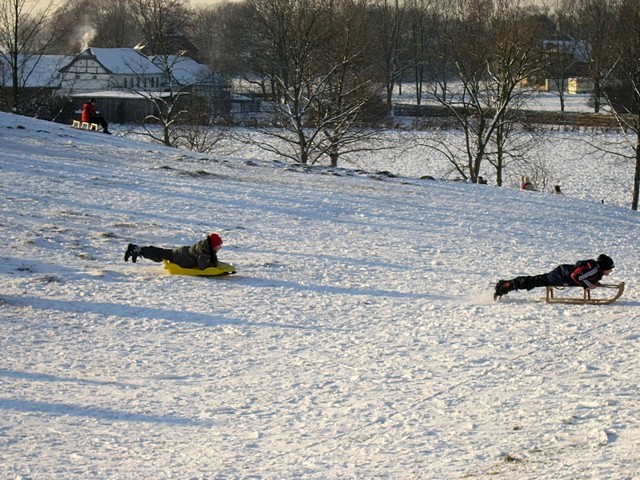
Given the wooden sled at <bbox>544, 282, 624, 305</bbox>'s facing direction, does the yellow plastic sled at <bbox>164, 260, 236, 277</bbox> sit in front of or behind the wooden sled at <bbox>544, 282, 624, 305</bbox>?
behind

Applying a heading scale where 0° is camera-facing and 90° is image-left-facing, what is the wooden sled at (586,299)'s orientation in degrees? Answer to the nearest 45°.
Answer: approximately 270°

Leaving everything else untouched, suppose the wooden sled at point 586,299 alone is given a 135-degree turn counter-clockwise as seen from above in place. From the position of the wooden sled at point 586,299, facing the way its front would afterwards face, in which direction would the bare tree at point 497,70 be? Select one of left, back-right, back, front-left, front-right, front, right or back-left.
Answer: front-right

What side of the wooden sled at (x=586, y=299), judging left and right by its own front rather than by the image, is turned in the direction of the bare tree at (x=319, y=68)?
left

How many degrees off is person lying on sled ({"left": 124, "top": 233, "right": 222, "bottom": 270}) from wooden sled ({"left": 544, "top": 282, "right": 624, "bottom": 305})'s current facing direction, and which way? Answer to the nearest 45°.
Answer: approximately 180°
